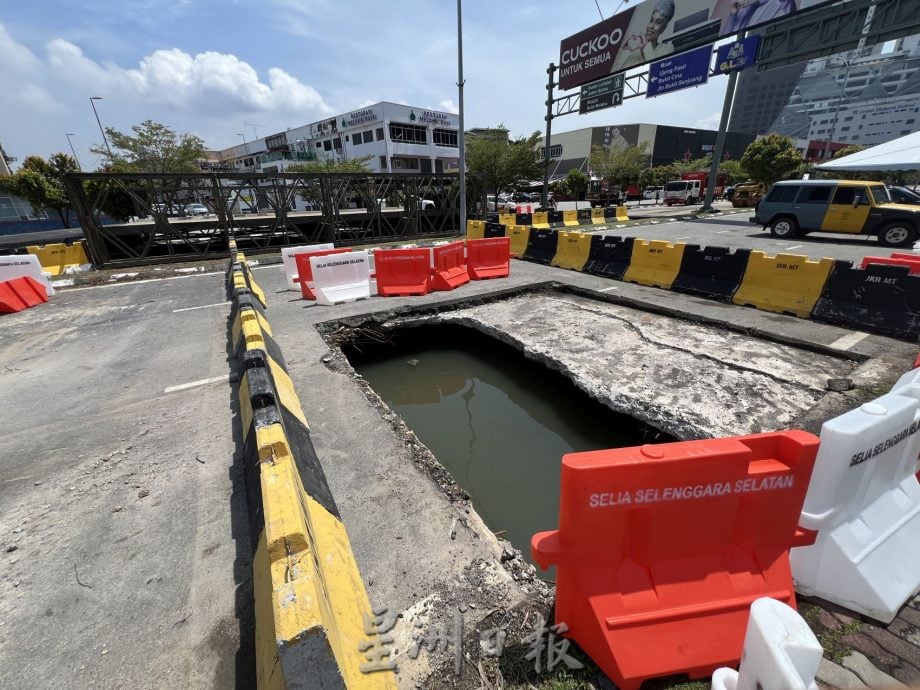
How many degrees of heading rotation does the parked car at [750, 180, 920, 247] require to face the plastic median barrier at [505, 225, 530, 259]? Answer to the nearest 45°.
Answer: approximately 135° to its right

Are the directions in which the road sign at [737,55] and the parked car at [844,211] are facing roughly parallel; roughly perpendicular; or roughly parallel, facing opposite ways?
roughly perpendicular

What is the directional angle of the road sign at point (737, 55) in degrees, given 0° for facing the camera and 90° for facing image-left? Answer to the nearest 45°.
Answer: approximately 0°

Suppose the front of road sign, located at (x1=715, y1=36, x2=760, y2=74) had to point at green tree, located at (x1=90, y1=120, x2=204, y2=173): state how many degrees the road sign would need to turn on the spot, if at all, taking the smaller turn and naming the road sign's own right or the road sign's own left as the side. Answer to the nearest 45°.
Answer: approximately 90° to the road sign's own right

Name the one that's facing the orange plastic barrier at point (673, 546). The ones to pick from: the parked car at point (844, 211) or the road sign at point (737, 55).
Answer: the road sign

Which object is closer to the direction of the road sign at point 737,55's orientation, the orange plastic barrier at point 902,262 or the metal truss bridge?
the orange plastic barrier

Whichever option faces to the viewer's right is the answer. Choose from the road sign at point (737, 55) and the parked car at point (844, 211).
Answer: the parked car

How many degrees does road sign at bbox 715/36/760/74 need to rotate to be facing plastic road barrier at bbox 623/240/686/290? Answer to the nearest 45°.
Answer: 0° — it already faces it

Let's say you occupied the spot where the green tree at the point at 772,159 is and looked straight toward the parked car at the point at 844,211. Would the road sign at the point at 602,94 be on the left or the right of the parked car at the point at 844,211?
right

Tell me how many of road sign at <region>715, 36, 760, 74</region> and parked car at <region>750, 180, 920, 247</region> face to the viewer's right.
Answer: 1

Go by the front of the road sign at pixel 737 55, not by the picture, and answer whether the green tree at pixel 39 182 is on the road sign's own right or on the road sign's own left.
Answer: on the road sign's own right

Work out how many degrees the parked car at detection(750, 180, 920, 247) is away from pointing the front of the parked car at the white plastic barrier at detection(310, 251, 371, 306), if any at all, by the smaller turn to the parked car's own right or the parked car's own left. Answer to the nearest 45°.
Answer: approximately 135° to the parked car's own right

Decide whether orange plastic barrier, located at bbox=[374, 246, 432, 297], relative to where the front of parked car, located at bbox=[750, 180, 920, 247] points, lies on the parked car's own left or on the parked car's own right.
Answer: on the parked car's own right

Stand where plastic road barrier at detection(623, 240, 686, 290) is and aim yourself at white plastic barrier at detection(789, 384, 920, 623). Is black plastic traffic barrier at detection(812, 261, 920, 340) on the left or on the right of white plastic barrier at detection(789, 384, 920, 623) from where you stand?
left

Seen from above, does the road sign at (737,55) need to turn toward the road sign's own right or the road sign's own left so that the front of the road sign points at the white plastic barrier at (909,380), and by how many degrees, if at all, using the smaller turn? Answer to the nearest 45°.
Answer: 0° — it already faces it

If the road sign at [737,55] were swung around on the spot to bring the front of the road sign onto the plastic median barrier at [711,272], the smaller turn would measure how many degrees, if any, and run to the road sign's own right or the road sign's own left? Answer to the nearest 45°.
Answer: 0° — it already faces it

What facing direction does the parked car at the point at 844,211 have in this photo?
to the viewer's right
